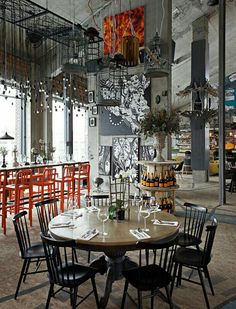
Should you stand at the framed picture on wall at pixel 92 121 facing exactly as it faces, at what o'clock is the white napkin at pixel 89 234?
The white napkin is roughly at 12 o'clock from the framed picture on wall.

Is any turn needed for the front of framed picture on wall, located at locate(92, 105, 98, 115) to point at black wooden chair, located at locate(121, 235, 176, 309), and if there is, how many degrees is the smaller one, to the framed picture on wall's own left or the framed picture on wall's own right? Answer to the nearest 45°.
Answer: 0° — it already faces it

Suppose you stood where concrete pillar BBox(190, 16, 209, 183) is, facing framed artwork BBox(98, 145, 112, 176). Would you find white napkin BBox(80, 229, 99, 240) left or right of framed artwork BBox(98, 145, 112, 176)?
left

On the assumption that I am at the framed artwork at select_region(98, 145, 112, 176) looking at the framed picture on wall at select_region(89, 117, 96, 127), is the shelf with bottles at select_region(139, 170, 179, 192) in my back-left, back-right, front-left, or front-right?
back-left

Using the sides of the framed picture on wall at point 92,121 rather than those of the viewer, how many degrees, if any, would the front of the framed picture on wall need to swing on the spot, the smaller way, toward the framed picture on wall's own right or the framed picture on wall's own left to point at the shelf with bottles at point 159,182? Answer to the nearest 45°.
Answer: approximately 45° to the framed picture on wall's own left

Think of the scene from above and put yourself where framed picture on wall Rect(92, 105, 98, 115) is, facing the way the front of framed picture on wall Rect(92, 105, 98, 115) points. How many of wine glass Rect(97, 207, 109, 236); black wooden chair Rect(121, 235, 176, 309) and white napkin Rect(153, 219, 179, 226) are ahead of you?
3

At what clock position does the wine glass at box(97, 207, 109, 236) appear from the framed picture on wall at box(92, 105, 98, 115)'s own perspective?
The wine glass is roughly at 12 o'clock from the framed picture on wall.

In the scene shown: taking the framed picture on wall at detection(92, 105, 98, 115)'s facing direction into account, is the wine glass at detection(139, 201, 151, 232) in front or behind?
in front

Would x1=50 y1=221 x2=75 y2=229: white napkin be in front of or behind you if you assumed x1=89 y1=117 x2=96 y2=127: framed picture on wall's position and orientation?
in front

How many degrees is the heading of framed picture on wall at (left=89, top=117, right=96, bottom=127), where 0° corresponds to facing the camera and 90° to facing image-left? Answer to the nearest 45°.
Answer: approximately 0°

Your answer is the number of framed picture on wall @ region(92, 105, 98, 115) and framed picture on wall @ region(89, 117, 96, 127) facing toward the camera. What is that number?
2

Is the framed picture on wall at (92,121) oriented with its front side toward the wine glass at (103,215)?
yes
